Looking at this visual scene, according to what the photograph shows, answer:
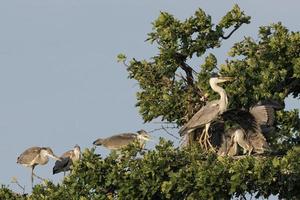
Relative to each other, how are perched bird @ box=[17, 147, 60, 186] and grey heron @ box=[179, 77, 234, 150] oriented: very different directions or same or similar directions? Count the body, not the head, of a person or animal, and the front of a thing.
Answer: same or similar directions

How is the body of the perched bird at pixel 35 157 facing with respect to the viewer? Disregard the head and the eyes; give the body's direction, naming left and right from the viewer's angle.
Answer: facing to the right of the viewer

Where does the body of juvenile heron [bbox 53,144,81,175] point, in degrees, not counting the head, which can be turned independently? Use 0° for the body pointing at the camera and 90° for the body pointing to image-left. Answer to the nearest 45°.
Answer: approximately 270°

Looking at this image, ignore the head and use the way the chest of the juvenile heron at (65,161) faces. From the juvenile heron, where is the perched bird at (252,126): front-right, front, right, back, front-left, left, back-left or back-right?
front-right

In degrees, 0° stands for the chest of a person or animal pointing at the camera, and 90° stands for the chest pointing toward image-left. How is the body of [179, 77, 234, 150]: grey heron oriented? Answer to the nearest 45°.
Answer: approximately 270°
